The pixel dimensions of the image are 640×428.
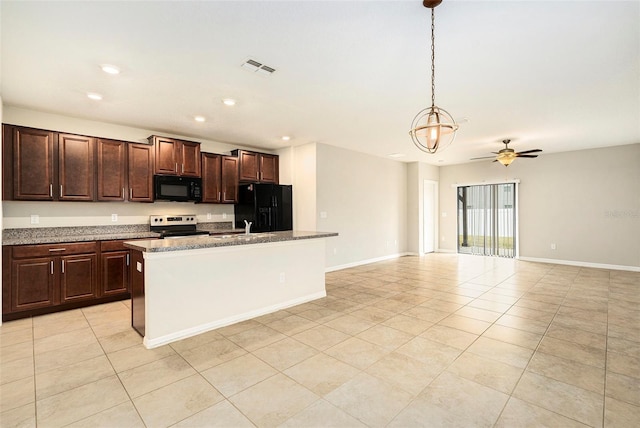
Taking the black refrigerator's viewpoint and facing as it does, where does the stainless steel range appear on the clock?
The stainless steel range is roughly at 4 o'clock from the black refrigerator.

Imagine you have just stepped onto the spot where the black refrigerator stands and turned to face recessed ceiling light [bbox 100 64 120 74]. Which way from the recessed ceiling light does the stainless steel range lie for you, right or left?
right

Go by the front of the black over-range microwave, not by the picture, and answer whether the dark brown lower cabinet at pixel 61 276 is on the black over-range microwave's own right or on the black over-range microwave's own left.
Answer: on the black over-range microwave's own right

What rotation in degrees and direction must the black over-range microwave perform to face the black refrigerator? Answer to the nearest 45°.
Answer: approximately 90° to its left

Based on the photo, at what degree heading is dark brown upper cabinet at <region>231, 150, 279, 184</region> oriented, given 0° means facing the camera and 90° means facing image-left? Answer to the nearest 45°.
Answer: approximately 315°

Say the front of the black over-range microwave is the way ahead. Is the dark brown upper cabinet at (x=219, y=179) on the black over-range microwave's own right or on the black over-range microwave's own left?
on the black over-range microwave's own left

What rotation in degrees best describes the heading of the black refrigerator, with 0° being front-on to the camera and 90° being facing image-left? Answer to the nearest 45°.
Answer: approximately 315°
